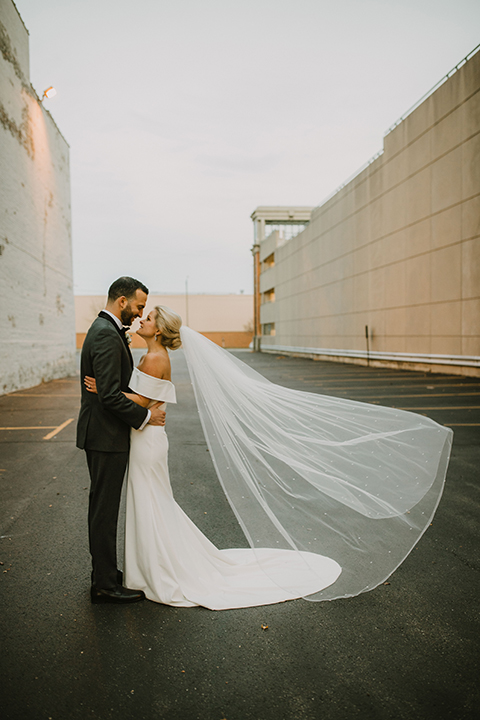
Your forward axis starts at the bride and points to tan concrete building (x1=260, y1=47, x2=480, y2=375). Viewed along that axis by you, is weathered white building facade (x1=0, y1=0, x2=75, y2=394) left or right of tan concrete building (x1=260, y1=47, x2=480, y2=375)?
left

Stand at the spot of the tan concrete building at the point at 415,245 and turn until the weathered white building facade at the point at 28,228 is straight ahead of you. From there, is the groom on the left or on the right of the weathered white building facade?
left

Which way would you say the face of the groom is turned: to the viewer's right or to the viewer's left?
to the viewer's right

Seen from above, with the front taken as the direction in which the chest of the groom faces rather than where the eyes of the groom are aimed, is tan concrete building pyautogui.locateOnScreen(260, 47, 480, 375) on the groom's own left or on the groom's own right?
on the groom's own left

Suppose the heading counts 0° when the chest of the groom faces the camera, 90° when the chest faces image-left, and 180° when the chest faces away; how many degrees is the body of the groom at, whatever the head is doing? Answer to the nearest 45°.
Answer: approximately 270°

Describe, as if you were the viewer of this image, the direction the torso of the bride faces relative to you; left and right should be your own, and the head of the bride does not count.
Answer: facing to the left of the viewer

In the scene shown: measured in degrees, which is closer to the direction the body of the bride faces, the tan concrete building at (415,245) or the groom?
the groom

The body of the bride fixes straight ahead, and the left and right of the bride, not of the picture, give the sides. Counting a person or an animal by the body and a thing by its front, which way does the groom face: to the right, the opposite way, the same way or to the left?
the opposite way

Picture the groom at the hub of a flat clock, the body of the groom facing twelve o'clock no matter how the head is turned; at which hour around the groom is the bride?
The bride is roughly at 12 o'clock from the groom.

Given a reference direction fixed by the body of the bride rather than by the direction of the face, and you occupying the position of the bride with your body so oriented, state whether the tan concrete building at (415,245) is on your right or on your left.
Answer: on your right

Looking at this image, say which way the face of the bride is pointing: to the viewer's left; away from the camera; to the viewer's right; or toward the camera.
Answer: to the viewer's left

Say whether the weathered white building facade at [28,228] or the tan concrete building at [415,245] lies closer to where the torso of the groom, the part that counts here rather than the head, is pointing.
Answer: the tan concrete building

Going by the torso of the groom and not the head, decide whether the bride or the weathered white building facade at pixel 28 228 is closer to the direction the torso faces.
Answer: the bride

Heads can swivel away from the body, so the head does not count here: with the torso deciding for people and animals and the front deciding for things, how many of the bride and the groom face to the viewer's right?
1

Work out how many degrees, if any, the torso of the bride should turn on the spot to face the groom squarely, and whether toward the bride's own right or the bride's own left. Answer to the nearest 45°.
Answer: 0° — they already face them
